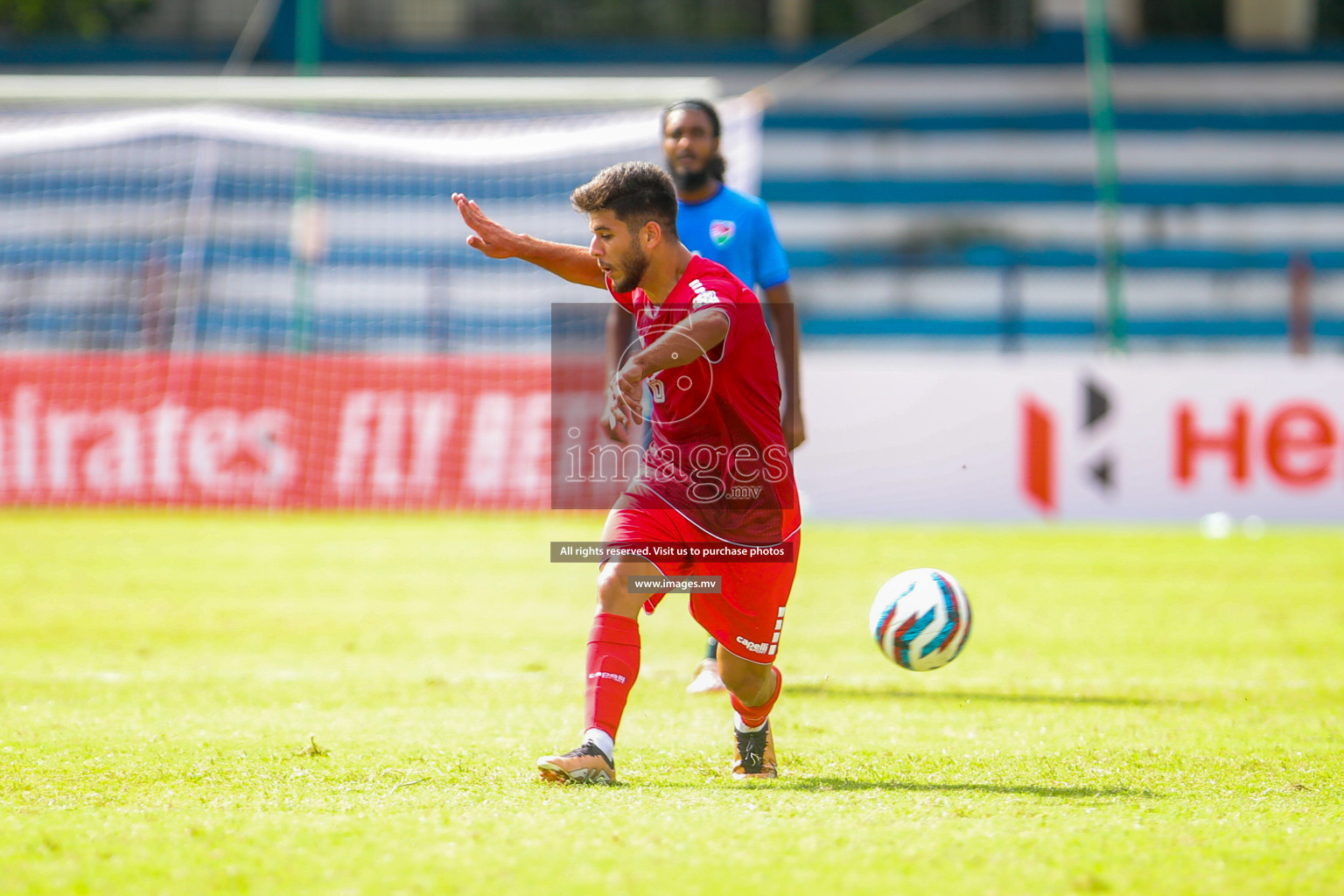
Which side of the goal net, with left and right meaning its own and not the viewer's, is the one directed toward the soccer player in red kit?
front

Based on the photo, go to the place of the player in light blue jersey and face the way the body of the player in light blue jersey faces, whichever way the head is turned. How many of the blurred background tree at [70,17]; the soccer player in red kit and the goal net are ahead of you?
1

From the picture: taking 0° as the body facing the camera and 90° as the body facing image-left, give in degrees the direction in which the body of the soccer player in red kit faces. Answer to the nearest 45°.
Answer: approximately 45°

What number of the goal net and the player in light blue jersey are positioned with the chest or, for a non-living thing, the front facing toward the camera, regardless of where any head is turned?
2

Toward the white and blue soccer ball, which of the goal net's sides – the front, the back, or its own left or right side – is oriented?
front

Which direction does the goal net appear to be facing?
toward the camera

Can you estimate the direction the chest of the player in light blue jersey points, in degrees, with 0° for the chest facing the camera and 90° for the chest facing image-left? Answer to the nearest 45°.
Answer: approximately 0°

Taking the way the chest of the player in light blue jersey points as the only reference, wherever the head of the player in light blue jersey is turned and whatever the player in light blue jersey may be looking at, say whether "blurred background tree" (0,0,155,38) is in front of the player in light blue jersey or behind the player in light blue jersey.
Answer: behind

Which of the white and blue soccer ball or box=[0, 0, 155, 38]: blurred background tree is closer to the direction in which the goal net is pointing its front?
the white and blue soccer ball

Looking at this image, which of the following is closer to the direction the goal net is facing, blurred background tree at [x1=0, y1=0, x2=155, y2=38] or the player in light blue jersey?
the player in light blue jersey

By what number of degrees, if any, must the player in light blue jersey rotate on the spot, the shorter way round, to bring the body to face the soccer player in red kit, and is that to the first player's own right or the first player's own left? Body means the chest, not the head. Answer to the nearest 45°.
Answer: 0° — they already face them

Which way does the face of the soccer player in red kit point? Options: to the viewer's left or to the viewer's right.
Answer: to the viewer's left
